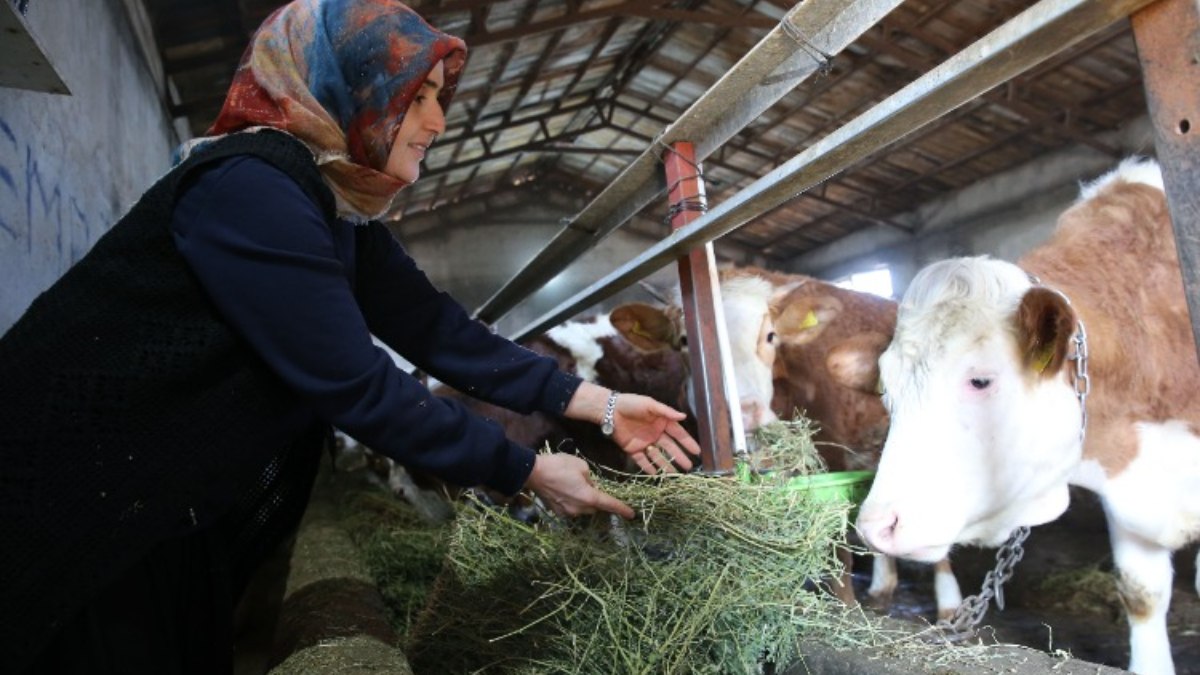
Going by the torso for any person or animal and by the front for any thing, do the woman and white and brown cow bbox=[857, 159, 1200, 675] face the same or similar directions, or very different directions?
very different directions

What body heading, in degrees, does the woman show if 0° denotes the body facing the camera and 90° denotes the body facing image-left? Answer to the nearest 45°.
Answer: approximately 270°

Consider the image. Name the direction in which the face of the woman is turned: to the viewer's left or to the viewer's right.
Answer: to the viewer's right

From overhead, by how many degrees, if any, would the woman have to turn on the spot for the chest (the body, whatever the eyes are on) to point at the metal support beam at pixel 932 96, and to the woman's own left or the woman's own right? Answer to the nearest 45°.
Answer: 0° — they already face it

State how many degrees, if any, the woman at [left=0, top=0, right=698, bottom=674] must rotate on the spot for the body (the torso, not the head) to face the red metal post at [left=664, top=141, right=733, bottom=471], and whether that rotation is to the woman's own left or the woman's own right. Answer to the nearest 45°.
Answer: approximately 45° to the woman's own left
